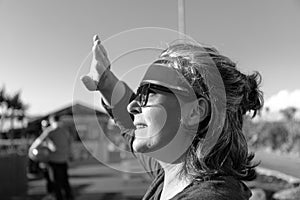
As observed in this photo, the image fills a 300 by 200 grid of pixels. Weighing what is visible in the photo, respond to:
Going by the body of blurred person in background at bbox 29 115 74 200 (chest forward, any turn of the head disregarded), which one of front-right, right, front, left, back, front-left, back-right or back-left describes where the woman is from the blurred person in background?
back-left

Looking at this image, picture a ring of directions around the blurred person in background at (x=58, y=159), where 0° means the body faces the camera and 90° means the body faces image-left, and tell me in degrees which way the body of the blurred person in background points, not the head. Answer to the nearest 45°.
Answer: approximately 135°

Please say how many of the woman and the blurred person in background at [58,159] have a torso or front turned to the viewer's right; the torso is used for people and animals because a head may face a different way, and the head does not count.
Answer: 0

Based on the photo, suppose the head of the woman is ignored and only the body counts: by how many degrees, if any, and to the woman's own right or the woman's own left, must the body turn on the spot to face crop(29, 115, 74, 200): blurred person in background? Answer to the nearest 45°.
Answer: approximately 90° to the woman's own right

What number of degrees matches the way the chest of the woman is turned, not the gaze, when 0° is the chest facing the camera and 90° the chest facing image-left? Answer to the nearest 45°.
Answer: approximately 90°

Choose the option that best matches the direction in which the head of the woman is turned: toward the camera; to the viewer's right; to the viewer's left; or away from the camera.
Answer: to the viewer's left
